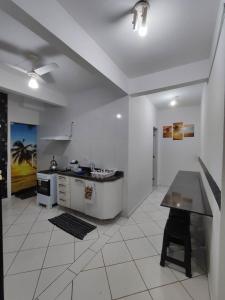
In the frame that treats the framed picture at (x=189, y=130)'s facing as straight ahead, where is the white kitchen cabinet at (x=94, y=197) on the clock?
The white kitchen cabinet is roughly at 1 o'clock from the framed picture.

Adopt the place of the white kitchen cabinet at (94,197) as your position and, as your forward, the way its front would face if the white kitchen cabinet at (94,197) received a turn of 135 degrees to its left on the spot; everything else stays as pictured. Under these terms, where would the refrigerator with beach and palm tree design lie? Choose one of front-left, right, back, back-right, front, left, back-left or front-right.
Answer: back-left

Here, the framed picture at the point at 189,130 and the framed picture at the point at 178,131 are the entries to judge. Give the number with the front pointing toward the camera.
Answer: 2

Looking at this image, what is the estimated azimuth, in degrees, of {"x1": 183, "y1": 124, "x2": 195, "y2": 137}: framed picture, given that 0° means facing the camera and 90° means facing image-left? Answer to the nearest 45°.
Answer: approximately 0°

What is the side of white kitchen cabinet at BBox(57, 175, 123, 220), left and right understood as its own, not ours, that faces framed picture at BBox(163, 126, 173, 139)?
back

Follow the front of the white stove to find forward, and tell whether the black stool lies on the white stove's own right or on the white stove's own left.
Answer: on the white stove's own left

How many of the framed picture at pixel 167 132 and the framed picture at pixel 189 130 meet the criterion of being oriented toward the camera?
2

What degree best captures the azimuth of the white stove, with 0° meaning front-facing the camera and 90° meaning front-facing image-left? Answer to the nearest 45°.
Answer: approximately 45°

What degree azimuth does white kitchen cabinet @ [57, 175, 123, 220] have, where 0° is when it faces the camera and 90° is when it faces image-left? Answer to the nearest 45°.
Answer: approximately 45°

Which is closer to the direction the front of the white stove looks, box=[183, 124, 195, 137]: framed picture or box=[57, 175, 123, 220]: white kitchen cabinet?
the white kitchen cabinet

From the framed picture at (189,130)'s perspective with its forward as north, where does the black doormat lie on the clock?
The black doormat is roughly at 1 o'clock from the framed picture.

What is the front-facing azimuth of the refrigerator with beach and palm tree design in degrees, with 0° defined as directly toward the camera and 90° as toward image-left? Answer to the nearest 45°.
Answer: approximately 315°

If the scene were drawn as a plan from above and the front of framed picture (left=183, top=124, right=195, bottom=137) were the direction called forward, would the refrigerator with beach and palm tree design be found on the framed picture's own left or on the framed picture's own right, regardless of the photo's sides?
on the framed picture's own right
